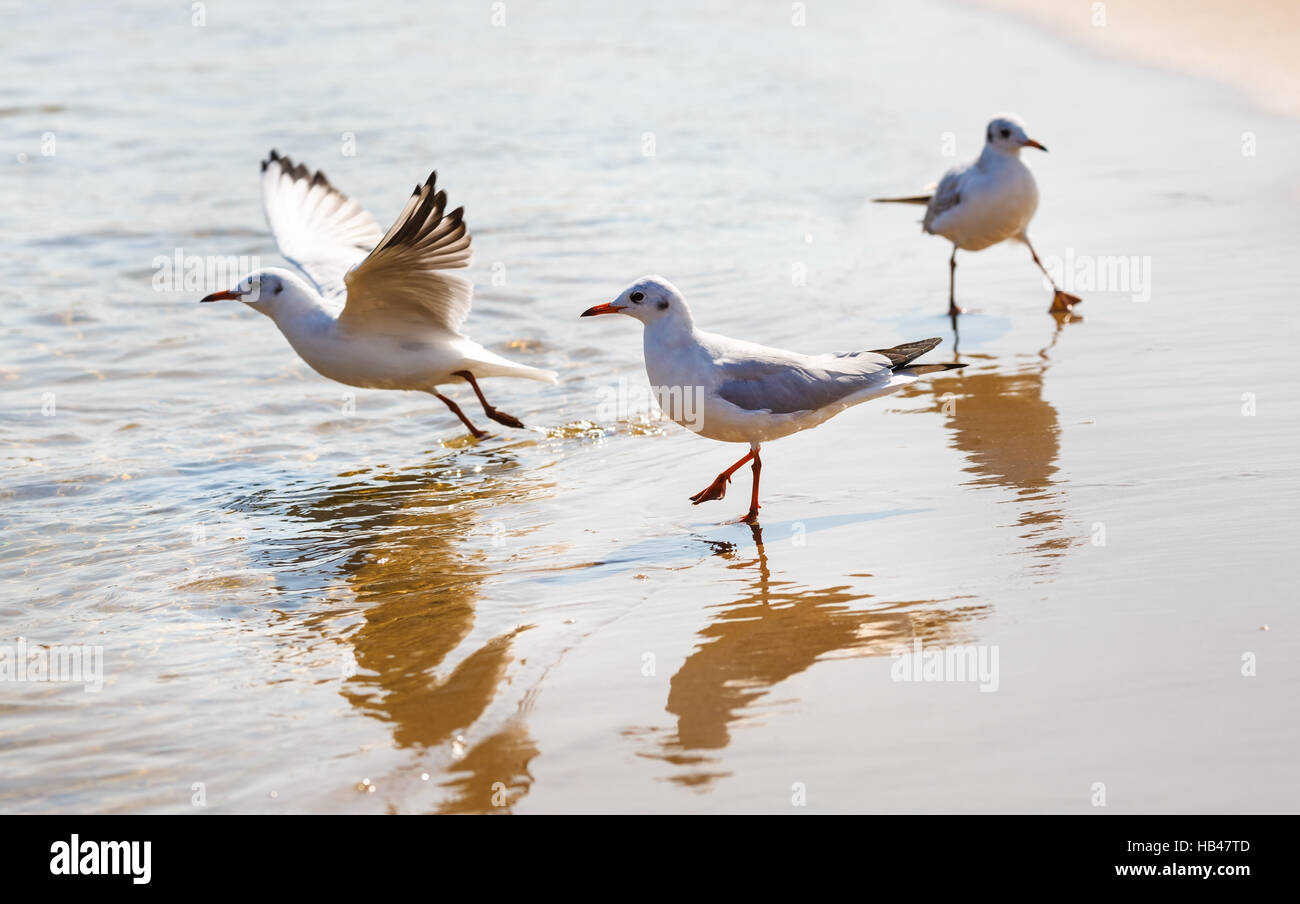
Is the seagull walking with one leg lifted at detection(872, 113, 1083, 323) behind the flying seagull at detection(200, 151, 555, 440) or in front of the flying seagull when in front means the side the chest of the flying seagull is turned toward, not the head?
behind

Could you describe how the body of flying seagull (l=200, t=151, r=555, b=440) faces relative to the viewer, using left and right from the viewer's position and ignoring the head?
facing to the left of the viewer

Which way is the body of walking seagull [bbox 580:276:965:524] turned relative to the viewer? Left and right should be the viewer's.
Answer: facing to the left of the viewer

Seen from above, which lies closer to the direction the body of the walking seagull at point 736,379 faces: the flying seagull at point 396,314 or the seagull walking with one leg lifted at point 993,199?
the flying seagull

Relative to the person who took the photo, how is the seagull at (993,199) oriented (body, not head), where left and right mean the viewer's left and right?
facing the viewer and to the right of the viewer

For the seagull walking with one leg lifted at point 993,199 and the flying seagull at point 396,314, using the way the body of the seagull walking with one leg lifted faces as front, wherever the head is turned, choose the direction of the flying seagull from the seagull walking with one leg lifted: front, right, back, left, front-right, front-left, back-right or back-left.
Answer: right

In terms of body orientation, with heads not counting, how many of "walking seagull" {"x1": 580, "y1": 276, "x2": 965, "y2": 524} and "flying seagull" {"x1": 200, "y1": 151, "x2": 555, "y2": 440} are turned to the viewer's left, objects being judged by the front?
2

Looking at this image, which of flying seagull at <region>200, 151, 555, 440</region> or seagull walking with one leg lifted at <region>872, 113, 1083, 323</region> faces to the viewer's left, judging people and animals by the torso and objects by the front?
the flying seagull

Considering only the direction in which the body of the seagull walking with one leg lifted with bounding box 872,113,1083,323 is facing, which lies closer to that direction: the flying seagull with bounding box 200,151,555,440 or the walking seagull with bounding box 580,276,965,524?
the walking seagull

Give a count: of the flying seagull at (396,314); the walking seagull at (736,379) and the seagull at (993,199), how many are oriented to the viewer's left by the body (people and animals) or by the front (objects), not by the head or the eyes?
2

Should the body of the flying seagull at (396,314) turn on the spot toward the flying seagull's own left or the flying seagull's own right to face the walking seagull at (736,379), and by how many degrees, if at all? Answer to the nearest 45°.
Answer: approximately 135° to the flying seagull's own left
